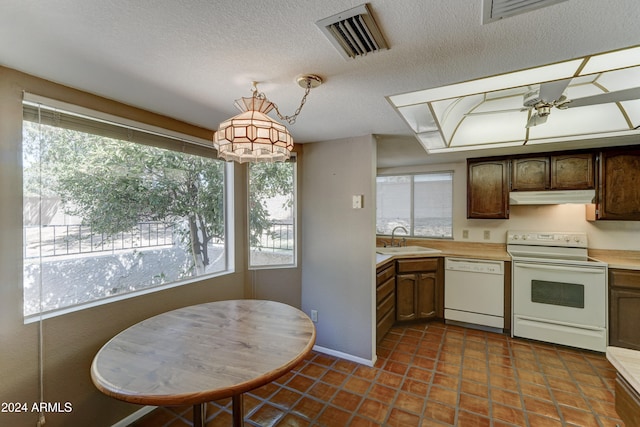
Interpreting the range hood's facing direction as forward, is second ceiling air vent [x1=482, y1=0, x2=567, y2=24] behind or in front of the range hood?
in front

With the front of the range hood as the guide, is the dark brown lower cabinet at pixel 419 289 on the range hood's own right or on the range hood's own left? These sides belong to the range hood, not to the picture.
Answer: on the range hood's own right

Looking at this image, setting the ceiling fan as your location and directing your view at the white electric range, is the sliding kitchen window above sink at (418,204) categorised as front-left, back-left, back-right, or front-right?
front-left

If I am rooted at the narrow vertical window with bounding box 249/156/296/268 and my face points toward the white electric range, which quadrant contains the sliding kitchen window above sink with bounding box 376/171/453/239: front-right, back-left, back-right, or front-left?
front-left

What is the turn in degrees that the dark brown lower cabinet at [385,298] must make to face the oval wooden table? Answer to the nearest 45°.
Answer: approximately 135° to its right

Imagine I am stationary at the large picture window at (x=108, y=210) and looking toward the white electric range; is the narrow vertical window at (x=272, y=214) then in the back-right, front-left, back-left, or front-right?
front-left

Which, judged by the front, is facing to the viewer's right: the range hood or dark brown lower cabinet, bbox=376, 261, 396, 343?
the dark brown lower cabinet

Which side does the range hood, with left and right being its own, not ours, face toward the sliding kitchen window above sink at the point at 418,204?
right

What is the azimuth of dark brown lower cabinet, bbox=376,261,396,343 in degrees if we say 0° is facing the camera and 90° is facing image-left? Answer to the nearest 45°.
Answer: approximately 270°

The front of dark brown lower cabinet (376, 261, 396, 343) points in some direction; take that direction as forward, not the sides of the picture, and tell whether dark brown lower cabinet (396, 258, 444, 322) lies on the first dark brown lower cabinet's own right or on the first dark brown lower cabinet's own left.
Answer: on the first dark brown lower cabinet's own left

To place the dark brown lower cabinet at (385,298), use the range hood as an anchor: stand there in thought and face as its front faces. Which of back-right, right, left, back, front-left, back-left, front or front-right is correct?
front-right

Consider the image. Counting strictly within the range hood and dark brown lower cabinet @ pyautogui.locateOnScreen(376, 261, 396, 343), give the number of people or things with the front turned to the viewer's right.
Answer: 1

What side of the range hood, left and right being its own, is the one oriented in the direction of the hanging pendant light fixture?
front

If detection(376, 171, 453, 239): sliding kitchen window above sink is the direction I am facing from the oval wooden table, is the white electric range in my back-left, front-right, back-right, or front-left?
front-right

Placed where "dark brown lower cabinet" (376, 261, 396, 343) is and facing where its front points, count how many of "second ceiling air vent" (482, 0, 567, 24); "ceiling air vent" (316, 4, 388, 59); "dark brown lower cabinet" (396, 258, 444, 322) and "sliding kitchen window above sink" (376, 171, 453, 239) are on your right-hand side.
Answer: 2

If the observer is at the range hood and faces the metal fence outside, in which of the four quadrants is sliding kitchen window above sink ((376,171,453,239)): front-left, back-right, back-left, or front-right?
front-right

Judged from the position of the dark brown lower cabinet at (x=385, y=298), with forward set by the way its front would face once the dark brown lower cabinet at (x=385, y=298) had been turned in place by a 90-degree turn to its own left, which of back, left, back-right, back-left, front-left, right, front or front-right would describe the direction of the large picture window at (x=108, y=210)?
back-left

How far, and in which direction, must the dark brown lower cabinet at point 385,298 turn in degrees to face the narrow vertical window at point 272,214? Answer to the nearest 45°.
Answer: approximately 180°

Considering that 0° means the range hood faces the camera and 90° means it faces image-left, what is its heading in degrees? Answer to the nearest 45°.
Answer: approximately 0°

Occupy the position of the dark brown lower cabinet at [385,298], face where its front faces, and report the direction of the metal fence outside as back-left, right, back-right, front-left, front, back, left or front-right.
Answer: back-right
